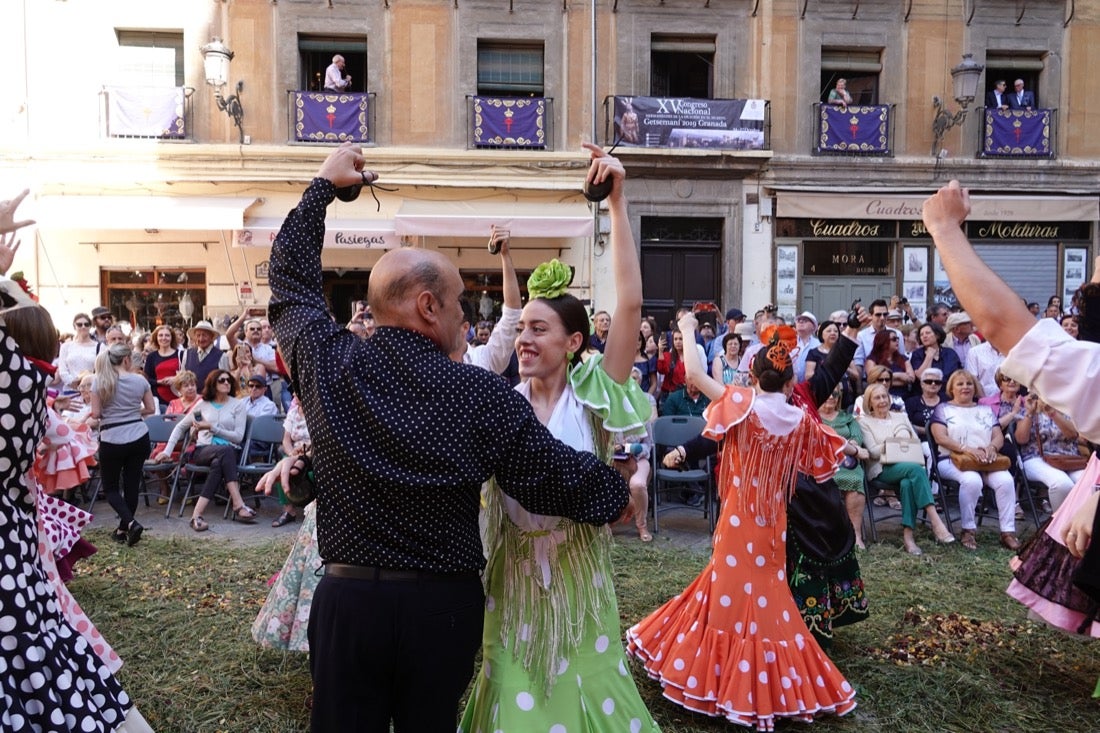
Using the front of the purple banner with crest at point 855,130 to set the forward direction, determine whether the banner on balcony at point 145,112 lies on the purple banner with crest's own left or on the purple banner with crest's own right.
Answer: on the purple banner with crest's own right

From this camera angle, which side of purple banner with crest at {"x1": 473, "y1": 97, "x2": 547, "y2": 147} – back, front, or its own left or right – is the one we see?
front

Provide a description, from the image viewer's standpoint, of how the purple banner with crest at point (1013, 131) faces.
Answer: facing the viewer

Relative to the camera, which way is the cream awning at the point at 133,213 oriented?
toward the camera

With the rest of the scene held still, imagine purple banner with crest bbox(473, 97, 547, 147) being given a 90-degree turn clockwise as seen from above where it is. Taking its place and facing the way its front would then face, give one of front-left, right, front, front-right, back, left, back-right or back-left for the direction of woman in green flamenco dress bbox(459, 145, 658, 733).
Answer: left

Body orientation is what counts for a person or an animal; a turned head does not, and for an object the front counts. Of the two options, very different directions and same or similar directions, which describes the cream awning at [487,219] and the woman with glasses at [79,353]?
same or similar directions

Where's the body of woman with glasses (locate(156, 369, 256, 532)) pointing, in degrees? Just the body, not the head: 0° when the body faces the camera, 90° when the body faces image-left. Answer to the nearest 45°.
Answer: approximately 0°

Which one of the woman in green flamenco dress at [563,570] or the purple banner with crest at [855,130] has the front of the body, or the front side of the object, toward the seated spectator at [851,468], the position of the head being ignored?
the purple banner with crest

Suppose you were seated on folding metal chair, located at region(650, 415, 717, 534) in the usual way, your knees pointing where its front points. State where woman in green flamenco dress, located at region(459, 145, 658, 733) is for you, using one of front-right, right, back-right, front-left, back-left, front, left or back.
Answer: front

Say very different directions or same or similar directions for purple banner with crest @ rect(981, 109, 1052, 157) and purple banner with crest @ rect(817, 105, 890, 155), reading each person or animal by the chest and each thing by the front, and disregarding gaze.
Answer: same or similar directions

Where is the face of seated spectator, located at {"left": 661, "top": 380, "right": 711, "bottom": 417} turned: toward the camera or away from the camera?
toward the camera

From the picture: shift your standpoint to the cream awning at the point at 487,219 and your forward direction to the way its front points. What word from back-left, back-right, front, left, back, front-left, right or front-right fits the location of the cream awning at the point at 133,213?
right
